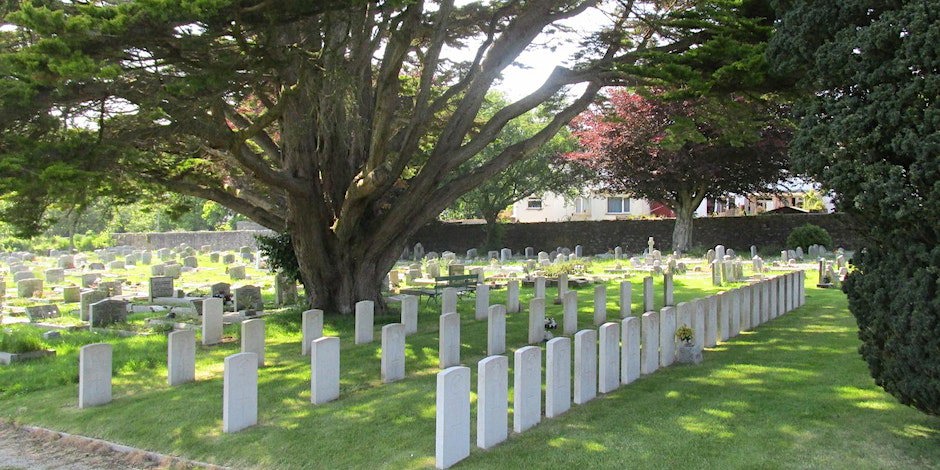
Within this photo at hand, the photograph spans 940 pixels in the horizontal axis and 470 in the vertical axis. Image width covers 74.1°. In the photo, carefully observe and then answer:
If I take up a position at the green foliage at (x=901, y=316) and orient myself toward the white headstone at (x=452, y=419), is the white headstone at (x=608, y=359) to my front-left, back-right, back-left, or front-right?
front-right

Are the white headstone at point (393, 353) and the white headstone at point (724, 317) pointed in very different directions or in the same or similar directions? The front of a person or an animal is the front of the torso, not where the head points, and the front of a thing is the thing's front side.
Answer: same or similar directions

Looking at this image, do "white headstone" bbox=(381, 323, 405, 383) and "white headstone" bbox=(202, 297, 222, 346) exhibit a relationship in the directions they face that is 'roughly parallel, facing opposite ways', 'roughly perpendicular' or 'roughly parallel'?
roughly parallel

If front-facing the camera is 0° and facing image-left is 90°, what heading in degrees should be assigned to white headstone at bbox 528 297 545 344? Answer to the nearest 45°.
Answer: approximately 315°

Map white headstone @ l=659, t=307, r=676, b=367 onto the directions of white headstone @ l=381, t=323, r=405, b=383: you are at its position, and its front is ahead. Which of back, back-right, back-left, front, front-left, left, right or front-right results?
front-left

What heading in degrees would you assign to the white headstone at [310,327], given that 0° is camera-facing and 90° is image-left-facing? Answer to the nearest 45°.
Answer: approximately 315°

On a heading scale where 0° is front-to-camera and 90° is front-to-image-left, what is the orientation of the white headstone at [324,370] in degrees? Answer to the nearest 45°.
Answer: approximately 315°

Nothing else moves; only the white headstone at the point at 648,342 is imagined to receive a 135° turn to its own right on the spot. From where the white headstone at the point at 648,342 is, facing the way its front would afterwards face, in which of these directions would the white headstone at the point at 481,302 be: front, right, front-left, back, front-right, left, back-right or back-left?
front-right

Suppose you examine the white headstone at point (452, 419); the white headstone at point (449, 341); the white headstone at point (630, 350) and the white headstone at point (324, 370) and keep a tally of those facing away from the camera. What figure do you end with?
0

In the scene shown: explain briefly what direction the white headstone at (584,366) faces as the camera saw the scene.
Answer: facing the viewer and to the right of the viewer

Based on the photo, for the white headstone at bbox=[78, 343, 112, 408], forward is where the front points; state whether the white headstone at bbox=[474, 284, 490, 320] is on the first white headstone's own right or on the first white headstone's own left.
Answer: on the first white headstone's own left

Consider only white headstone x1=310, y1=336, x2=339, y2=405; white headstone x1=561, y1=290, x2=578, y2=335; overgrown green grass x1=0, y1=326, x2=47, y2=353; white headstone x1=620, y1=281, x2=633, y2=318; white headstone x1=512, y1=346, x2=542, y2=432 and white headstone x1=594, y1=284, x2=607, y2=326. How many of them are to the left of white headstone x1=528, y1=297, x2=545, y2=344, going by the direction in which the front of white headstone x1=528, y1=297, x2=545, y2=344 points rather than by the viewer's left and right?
3

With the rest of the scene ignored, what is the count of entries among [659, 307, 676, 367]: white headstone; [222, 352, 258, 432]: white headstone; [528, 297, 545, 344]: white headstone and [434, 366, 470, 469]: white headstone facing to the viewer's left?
0
